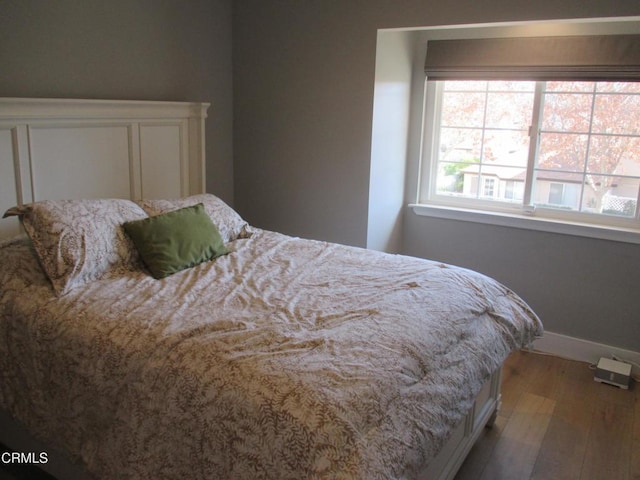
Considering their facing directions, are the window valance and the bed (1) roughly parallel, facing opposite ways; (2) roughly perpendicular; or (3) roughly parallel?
roughly perpendicular

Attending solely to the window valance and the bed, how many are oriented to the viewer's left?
0

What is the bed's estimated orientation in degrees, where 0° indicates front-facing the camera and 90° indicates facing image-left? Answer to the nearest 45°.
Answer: approximately 315°

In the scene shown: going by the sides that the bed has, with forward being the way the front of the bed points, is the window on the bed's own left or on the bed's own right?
on the bed's own left

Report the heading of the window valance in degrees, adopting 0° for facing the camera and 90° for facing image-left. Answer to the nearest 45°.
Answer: approximately 0°

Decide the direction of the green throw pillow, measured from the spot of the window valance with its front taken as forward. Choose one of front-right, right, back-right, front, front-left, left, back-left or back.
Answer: front-right

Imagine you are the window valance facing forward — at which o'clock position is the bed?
The bed is roughly at 1 o'clock from the window valance.
